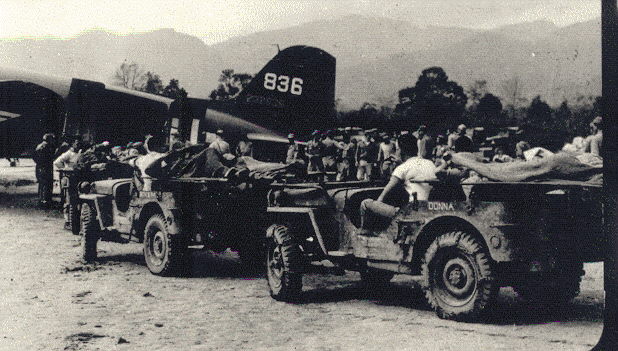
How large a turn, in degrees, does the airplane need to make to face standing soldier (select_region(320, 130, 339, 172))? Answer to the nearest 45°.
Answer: approximately 180°

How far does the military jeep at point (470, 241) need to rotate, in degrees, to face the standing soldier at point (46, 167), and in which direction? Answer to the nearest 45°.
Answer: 0° — it already faces them

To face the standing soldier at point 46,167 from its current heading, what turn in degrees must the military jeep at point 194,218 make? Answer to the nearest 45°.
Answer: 0° — it already faces them

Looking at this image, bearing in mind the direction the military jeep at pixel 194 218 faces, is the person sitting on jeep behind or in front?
behind

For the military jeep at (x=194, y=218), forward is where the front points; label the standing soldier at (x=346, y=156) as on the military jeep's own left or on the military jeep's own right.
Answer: on the military jeep's own right

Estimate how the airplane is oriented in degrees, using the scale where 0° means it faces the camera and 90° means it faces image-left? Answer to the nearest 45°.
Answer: approximately 90°

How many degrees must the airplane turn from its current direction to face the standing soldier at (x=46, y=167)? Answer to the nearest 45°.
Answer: approximately 45° to its left

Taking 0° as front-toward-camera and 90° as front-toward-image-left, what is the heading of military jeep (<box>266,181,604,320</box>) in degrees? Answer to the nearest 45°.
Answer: approximately 135°
